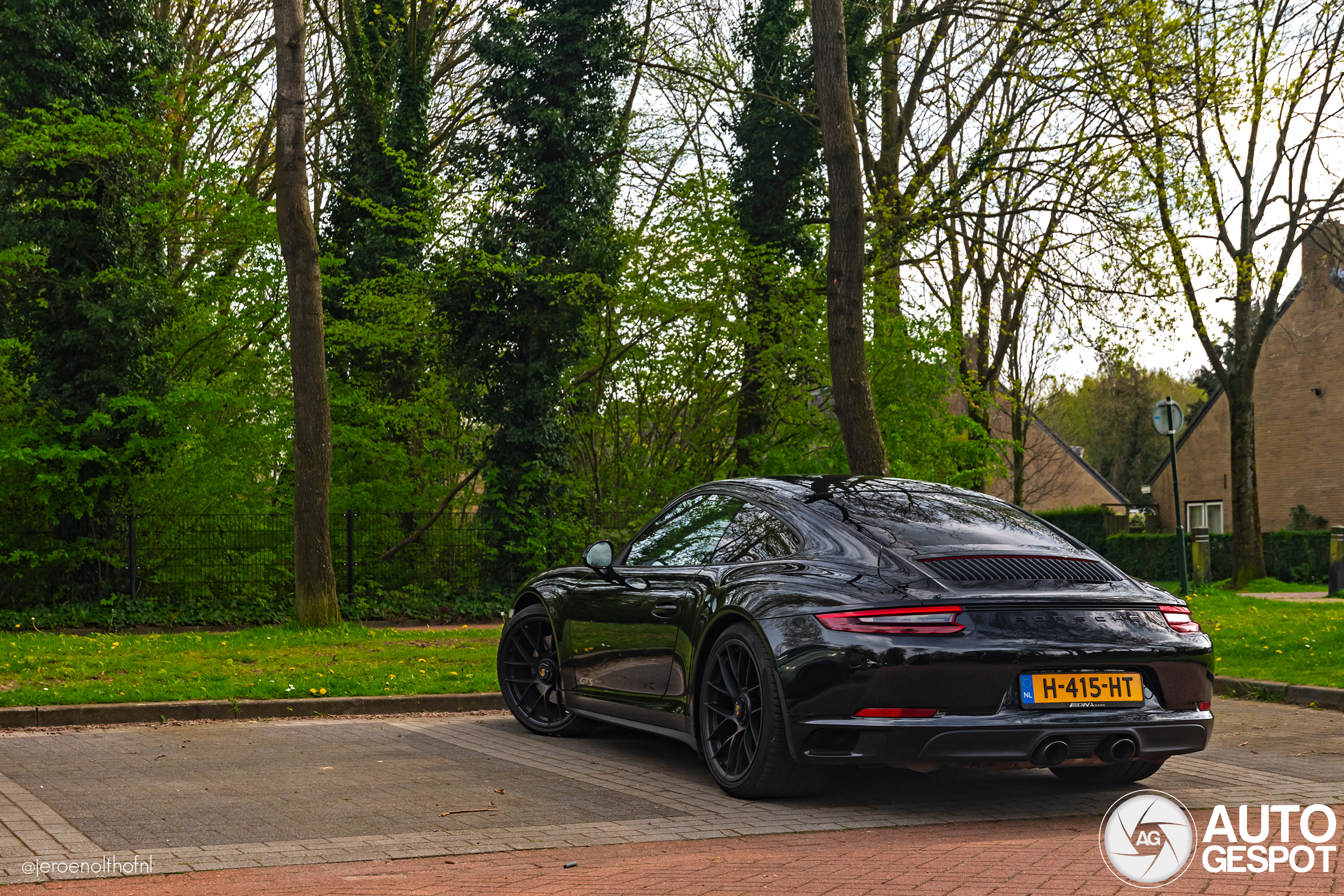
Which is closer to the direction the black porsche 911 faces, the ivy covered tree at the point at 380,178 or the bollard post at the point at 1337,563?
the ivy covered tree

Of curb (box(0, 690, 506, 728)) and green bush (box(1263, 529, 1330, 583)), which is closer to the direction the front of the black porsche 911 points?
the curb

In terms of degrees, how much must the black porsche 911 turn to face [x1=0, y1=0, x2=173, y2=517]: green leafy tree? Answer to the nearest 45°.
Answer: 0° — it already faces it

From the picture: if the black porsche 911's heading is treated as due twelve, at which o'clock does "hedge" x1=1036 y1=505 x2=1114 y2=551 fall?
The hedge is roughly at 2 o'clock from the black porsche 911.

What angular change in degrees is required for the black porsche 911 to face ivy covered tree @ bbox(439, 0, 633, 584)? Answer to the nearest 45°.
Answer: approximately 45° to its right

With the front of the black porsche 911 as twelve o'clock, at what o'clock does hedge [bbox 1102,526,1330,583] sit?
The hedge is roughly at 2 o'clock from the black porsche 911.

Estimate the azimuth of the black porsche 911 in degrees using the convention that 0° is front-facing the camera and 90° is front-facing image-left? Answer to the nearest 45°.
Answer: approximately 135°

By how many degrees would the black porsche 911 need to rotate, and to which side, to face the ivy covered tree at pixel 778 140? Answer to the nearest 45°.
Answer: approximately 45° to its right

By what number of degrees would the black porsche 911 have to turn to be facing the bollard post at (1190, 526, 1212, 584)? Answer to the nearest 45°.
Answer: approximately 45° to its right

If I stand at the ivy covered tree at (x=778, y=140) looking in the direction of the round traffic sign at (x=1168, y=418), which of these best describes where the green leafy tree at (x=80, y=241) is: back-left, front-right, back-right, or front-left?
back-right
